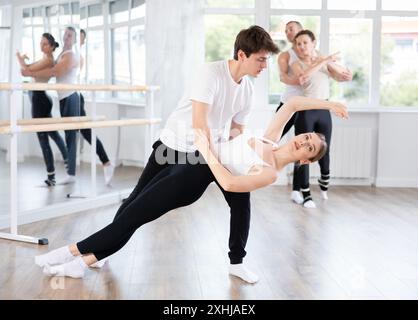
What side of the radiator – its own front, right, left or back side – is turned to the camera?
front

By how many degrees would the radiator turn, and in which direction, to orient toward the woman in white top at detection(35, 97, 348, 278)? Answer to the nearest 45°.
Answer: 0° — it already faces them
